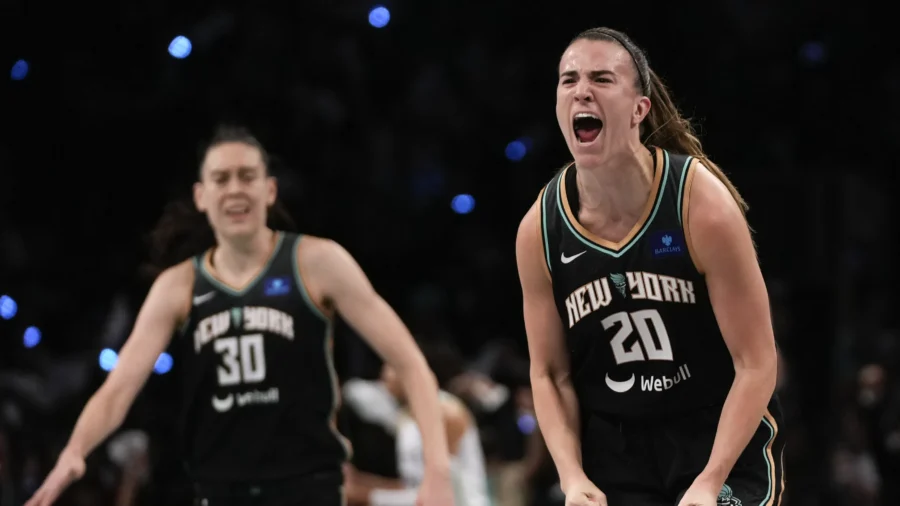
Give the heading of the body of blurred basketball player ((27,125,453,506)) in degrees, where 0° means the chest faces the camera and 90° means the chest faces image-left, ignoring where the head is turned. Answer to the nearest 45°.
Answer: approximately 0°

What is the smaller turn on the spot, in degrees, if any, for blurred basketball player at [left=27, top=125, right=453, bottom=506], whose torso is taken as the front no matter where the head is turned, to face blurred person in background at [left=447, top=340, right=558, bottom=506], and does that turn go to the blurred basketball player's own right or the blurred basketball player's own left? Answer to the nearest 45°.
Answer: approximately 135° to the blurred basketball player's own left

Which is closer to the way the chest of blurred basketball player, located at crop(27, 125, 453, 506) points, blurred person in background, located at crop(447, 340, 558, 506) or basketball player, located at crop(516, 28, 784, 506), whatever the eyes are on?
the basketball player

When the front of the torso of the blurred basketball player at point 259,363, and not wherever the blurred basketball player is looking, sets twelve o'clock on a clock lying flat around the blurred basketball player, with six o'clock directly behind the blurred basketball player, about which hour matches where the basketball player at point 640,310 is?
The basketball player is roughly at 11 o'clock from the blurred basketball player.

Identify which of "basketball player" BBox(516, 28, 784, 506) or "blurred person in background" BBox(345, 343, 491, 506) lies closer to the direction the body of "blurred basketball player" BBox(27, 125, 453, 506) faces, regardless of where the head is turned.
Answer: the basketball player
